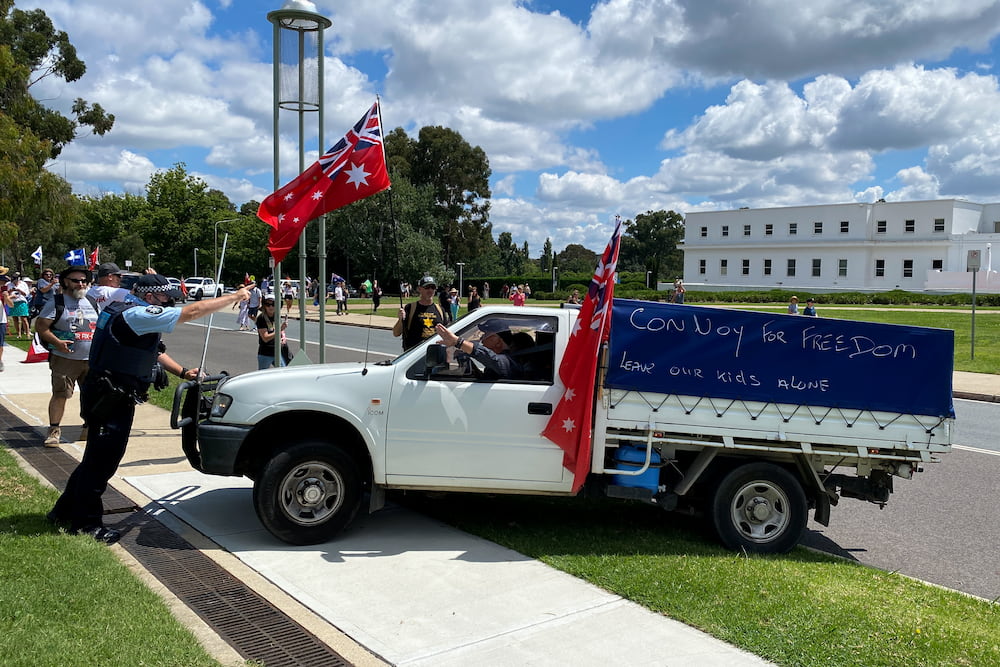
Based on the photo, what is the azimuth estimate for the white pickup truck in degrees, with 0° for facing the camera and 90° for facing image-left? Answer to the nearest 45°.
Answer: approximately 90°

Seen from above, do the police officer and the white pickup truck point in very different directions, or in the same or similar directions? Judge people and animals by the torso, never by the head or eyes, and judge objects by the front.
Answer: very different directions

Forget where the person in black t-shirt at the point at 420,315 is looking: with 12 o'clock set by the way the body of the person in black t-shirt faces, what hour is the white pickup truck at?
The white pickup truck is roughly at 11 o'clock from the person in black t-shirt.

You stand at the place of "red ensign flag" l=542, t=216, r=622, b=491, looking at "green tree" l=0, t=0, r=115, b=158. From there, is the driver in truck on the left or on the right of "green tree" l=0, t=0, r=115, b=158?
left

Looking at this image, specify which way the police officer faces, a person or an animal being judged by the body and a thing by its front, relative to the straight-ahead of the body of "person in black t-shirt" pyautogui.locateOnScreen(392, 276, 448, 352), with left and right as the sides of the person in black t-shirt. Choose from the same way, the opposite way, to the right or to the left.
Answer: to the left

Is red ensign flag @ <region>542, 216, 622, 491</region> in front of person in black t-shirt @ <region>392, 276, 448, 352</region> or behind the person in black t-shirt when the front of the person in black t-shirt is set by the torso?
in front

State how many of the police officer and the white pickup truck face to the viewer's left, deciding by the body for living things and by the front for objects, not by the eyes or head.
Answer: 1

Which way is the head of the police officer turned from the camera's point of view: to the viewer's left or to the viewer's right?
to the viewer's right

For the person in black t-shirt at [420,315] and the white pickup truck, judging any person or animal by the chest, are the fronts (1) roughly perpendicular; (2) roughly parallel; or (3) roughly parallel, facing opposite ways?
roughly perpendicular

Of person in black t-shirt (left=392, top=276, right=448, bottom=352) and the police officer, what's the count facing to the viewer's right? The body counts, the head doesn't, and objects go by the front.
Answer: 1

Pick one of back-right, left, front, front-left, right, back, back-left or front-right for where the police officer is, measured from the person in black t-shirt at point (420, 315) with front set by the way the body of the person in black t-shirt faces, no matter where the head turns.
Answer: front-right

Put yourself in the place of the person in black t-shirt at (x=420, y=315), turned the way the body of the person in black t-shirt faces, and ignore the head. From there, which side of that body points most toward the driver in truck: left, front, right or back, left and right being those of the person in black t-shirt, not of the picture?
front

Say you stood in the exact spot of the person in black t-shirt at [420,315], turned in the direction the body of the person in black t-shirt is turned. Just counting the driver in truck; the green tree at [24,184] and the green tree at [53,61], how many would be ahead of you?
1

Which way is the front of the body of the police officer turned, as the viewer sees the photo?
to the viewer's right
